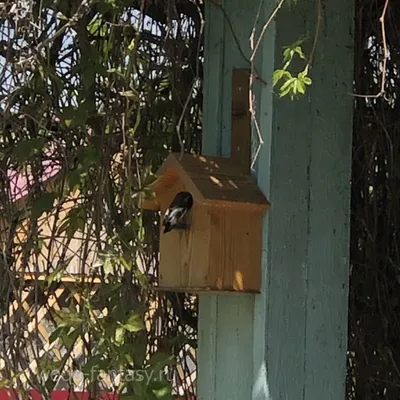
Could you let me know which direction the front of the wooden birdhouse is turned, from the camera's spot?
facing the viewer and to the left of the viewer
